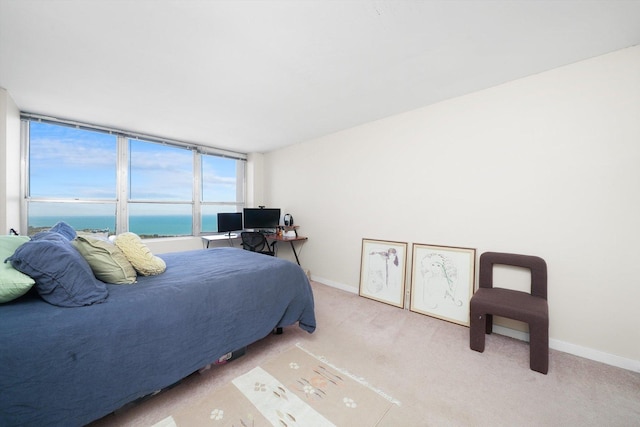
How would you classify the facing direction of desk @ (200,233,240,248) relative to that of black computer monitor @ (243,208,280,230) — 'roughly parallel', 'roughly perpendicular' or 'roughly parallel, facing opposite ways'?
roughly parallel

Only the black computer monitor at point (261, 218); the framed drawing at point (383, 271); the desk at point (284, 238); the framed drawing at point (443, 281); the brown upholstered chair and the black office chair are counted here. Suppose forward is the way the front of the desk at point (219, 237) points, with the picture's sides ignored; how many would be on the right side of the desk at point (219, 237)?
0

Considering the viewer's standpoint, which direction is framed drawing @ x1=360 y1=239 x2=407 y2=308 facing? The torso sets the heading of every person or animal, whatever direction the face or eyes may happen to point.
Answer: facing the viewer and to the left of the viewer

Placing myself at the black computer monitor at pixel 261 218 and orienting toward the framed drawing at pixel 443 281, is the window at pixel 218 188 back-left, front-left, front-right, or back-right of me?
back-right

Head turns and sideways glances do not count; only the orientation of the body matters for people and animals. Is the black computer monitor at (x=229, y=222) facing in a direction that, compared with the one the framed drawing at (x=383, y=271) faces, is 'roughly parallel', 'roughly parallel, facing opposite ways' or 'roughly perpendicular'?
roughly perpendicular

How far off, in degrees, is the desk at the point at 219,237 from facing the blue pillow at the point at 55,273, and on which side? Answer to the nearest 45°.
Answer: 0° — it already faces it

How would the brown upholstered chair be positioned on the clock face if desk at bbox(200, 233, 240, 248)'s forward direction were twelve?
The brown upholstered chair is roughly at 11 o'clock from the desk.

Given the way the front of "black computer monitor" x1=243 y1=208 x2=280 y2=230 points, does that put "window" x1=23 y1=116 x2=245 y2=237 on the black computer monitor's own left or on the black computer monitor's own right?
on the black computer monitor's own right

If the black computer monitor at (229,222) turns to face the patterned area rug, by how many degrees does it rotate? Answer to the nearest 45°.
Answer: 0° — it already faces it

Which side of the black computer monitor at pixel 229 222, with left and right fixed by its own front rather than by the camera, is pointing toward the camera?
front

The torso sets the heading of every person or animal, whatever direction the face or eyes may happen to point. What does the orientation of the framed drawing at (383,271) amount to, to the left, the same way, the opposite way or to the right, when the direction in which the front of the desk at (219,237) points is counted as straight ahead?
to the right

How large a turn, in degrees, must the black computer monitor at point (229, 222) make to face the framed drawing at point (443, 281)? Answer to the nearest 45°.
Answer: approximately 45° to its left

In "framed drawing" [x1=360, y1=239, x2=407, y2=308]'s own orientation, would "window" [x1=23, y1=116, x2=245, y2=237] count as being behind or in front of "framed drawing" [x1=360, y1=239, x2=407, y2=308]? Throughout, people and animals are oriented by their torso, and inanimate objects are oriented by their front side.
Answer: in front

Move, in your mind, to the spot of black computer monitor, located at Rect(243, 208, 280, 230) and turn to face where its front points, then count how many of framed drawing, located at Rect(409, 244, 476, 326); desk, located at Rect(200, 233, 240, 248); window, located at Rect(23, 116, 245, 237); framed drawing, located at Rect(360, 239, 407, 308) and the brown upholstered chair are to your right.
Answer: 2

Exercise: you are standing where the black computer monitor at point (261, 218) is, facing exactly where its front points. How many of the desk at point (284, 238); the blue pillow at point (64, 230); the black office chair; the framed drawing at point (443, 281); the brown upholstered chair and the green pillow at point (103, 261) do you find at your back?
0

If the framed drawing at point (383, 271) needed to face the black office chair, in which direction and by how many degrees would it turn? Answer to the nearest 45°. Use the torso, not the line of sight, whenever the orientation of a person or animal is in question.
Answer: approximately 45° to its right

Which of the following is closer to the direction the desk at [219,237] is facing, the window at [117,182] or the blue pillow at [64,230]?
the blue pillow

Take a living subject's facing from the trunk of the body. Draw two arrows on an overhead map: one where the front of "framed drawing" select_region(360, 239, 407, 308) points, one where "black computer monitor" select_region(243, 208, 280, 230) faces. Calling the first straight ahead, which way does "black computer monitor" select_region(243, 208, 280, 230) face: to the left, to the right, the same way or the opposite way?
to the left

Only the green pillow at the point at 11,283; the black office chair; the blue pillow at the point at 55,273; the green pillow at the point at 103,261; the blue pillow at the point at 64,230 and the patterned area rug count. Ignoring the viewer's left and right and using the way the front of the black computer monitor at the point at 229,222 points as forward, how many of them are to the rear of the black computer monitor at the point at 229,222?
0

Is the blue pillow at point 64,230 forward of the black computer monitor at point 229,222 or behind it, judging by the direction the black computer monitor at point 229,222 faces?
forward

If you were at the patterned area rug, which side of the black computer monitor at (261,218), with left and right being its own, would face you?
front

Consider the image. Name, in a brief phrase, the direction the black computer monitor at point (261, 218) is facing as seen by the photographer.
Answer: facing the viewer
